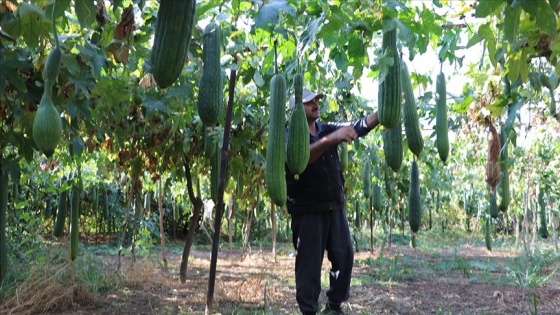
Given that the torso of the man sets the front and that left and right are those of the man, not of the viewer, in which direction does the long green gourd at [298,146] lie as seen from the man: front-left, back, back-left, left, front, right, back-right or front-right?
front-right

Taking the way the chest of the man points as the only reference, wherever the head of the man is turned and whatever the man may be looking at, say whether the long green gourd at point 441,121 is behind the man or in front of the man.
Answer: in front

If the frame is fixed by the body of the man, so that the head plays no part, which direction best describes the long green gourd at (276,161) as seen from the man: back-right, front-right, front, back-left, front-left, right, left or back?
front-right

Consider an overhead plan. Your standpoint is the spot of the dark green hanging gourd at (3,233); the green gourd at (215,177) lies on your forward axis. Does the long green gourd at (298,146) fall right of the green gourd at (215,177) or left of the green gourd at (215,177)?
right

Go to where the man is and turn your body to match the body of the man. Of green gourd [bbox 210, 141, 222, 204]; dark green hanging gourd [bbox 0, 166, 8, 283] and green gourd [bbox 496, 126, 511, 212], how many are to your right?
2

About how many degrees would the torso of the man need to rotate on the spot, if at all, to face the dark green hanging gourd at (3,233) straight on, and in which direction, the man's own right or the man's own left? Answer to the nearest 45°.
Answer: approximately 90° to the man's own right

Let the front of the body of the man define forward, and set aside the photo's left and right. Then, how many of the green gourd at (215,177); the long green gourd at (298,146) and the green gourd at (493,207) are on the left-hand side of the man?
1
